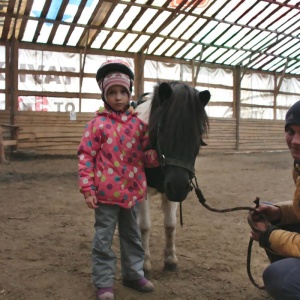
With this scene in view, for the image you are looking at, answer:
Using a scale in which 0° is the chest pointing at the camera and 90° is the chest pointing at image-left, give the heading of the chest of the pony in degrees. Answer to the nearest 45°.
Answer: approximately 0°
